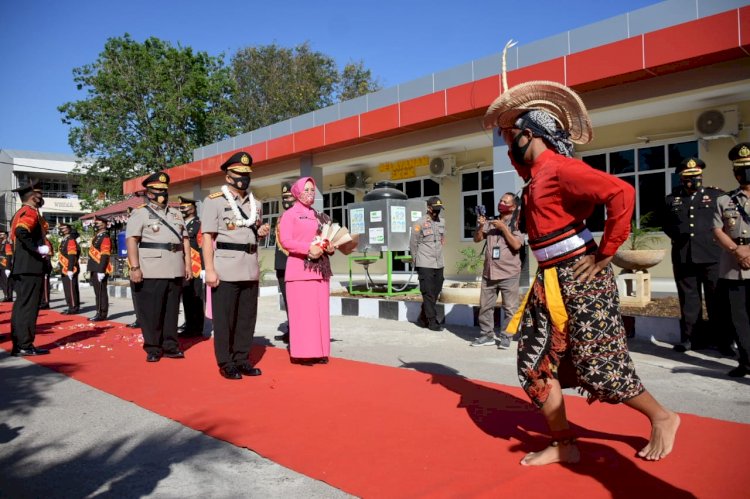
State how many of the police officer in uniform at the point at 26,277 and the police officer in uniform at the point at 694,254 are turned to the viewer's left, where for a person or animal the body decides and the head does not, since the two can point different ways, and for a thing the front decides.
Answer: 0

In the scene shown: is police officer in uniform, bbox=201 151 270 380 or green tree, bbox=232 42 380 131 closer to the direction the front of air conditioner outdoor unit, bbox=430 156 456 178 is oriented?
the police officer in uniform

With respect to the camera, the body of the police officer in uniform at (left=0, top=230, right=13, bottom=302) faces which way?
to the viewer's right

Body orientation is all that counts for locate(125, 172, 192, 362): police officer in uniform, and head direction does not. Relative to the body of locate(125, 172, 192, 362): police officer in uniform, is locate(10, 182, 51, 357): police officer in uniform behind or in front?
behind

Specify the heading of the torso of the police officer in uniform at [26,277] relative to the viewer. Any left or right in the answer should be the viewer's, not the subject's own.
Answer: facing to the right of the viewer

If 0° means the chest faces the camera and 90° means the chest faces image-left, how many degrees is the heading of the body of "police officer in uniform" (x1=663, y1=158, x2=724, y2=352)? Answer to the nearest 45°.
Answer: approximately 0°

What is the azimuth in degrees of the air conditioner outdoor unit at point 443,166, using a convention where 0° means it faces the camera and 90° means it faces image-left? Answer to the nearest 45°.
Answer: approximately 45°

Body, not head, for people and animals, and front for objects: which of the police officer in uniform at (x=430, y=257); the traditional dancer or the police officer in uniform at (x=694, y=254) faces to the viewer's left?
the traditional dancer

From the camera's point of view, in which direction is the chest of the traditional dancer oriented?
to the viewer's left

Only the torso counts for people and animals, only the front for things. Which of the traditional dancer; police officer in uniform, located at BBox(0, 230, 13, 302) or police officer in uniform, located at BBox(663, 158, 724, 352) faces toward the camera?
police officer in uniform, located at BBox(663, 158, 724, 352)

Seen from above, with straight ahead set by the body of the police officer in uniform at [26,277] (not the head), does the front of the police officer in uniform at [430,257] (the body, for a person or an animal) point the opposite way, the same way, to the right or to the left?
to the right

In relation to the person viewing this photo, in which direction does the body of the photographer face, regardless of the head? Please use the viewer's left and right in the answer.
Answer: facing the viewer and to the left of the viewer

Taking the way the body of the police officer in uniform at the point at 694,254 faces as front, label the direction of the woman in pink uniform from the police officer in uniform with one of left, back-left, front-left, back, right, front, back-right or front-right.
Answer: front-right
